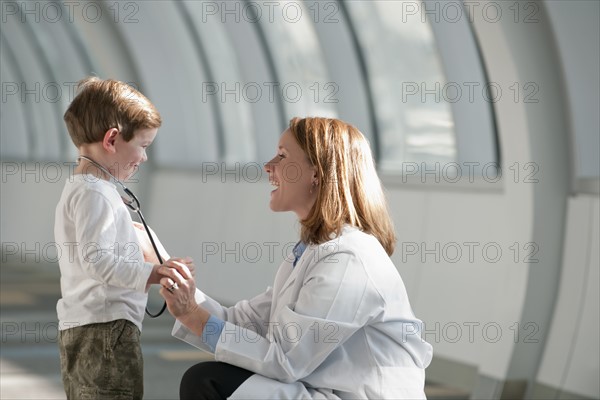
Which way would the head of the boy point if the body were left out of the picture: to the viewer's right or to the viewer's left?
to the viewer's right

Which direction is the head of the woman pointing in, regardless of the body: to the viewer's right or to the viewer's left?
to the viewer's left

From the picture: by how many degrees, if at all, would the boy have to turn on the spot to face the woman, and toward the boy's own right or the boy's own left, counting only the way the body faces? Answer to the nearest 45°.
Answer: approximately 45° to the boy's own right

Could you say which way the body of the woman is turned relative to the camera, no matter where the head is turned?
to the viewer's left

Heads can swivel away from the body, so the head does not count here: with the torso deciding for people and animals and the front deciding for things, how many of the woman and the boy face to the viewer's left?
1

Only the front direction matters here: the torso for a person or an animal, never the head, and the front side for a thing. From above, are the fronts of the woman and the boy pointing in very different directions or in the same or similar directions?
very different directions

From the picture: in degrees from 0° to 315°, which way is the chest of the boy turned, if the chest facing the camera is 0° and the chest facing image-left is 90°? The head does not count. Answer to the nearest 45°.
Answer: approximately 270°
